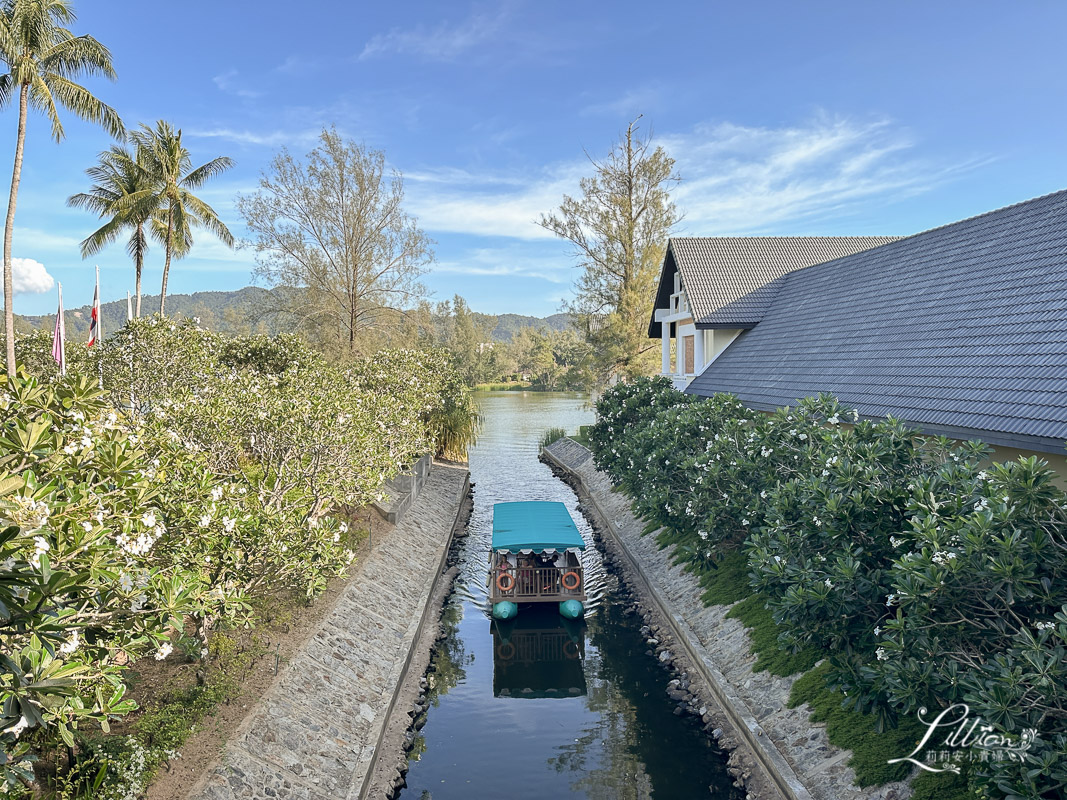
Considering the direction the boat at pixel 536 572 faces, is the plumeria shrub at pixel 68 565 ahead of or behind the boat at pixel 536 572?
ahead

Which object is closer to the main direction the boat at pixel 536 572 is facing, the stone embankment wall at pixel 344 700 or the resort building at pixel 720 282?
the stone embankment wall

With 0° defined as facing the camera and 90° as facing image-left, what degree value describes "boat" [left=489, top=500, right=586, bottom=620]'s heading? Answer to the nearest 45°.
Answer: approximately 0°

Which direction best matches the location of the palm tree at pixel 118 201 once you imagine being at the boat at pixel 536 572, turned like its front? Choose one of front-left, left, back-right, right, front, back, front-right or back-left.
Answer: back-right

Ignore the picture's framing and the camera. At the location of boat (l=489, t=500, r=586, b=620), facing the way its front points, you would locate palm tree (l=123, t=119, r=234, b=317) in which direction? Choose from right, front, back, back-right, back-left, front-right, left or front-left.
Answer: back-right

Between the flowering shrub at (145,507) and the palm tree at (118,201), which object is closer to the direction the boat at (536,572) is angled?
the flowering shrub

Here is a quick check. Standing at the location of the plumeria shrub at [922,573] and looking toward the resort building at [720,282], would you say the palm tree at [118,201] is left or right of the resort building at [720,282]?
left

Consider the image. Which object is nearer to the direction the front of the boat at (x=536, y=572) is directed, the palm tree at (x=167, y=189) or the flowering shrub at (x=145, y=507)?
the flowering shrub

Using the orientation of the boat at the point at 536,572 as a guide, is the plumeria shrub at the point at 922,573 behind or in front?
in front
